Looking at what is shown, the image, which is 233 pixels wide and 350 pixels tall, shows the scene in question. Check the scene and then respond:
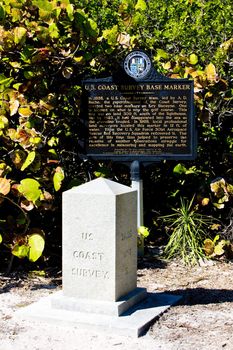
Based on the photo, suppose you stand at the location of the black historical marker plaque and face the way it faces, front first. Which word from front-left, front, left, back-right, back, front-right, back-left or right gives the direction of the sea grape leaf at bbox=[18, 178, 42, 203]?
front-right

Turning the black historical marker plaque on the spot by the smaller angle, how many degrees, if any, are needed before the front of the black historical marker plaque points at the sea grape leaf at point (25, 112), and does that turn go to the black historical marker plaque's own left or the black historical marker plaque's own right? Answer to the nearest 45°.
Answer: approximately 90° to the black historical marker plaque's own right

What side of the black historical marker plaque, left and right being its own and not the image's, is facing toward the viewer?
front

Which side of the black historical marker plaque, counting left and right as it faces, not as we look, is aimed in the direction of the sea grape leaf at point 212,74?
left

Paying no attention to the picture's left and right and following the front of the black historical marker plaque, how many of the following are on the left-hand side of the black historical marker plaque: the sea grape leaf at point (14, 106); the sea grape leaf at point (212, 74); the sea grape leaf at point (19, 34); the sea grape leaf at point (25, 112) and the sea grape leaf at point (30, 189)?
1

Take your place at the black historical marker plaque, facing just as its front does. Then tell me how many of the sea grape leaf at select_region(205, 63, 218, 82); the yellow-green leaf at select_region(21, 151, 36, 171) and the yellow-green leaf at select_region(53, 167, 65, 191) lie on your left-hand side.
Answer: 1

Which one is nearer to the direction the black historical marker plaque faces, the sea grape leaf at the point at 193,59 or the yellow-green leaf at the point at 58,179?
the yellow-green leaf
